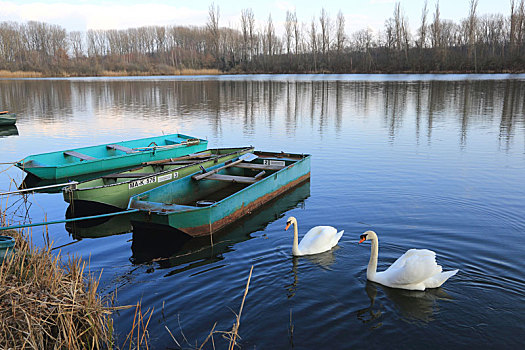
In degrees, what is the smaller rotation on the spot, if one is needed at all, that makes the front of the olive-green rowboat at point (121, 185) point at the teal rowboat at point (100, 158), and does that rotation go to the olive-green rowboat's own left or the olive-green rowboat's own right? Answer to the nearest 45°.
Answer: approximately 135° to the olive-green rowboat's own right

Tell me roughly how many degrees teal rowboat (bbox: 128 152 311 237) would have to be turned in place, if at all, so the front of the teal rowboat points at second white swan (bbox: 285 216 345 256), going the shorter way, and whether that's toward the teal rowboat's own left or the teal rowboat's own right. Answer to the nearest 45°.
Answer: approximately 90° to the teal rowboat's own left

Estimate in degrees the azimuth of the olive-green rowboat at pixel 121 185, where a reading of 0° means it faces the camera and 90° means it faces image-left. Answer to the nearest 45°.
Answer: approximately 45°

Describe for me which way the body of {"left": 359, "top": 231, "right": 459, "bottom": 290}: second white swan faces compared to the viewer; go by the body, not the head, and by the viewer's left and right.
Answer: facing to the left of the viewer

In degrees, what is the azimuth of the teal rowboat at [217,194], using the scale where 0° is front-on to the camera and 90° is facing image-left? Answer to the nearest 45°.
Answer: approximately 45°

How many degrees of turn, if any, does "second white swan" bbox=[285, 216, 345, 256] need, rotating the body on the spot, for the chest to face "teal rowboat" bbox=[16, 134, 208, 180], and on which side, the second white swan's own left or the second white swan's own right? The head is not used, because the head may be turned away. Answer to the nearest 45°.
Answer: approximately 45° to the second white swan's own right

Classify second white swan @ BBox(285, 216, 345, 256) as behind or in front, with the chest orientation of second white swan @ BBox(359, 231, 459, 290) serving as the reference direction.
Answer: in front

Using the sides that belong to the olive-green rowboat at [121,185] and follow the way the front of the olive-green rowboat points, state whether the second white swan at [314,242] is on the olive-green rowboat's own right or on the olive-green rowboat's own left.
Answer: on the olive-green rowboat's own left

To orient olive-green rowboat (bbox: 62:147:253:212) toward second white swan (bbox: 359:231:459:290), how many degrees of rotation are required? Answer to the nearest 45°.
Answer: approximately 90° to its left

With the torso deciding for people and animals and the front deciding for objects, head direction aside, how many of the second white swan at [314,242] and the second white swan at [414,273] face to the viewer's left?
2
